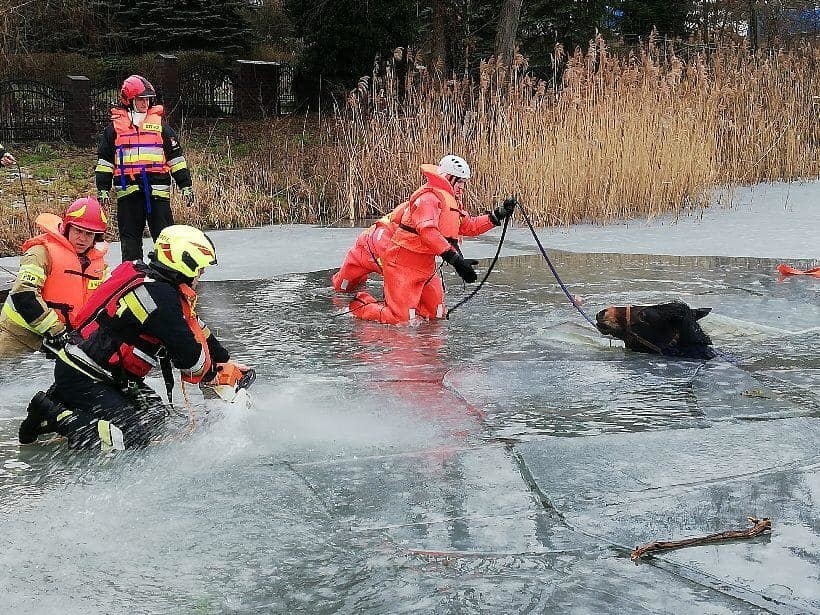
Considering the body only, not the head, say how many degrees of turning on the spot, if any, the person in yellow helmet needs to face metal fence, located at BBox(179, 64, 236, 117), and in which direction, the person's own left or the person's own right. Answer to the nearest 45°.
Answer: approximately 90° to the person's own left

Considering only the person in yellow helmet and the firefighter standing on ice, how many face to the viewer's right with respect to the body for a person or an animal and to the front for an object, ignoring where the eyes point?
1

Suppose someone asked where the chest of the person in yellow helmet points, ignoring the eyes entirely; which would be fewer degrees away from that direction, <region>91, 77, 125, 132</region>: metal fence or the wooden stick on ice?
the wooden stick on ice

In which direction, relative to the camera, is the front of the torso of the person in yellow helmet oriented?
to the viewer's right

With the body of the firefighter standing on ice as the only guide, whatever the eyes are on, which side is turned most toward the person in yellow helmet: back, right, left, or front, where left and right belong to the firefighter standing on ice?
front

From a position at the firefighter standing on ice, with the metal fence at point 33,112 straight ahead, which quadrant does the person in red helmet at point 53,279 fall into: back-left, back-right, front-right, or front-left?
back-left

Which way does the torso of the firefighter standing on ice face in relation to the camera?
toward the camera

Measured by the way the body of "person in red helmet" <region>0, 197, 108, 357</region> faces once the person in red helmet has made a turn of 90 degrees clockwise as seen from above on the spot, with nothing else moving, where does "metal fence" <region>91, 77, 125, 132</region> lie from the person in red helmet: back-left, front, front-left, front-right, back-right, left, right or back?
back-right

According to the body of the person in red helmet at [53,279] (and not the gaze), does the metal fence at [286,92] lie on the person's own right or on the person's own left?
on the person's own left

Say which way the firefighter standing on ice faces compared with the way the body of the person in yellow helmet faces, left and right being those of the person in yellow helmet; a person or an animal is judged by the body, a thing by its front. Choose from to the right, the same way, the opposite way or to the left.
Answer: to the right

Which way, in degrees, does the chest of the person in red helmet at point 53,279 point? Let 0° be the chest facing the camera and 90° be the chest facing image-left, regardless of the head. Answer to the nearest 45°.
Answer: approximately 315°

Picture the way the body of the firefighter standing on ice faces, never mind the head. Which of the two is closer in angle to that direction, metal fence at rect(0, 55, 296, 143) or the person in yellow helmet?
the person in yellow helmet

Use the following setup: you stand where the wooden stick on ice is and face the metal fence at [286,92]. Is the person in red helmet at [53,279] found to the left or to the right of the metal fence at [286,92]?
left

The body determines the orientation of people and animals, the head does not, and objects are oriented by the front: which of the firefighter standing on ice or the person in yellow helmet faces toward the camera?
the firefighter standing on ice
